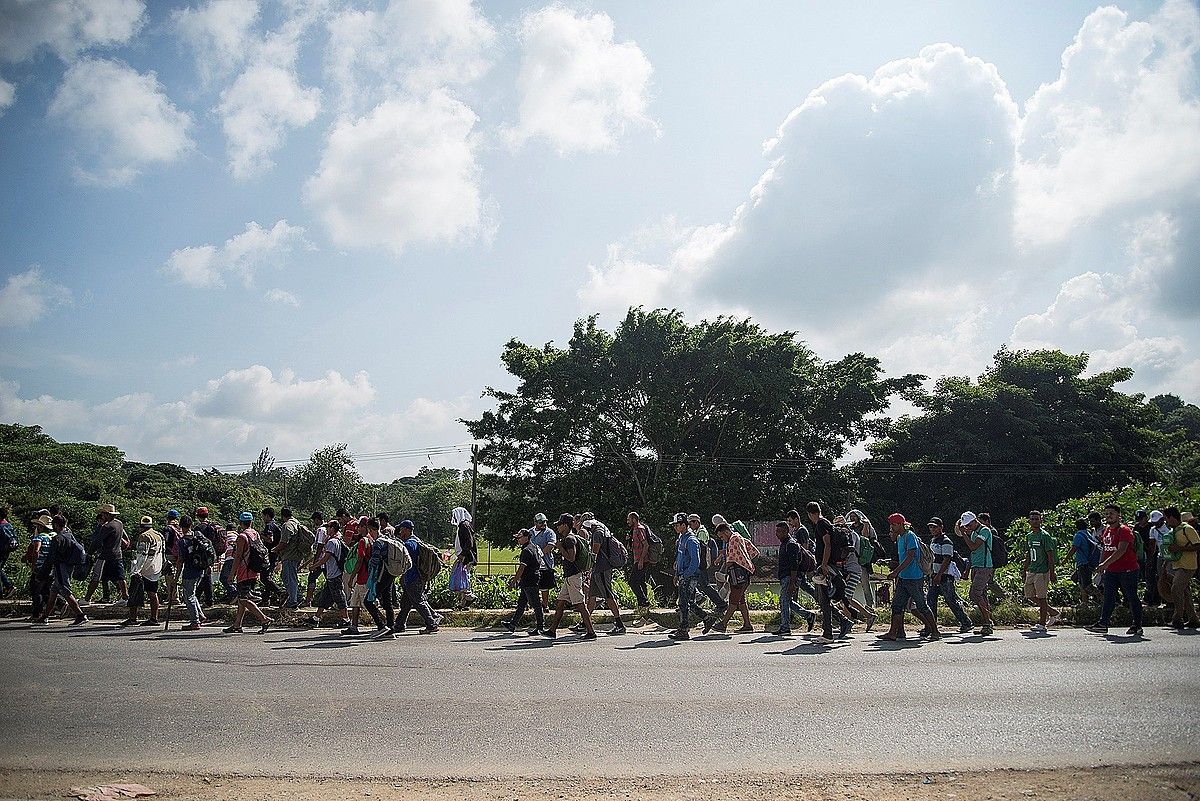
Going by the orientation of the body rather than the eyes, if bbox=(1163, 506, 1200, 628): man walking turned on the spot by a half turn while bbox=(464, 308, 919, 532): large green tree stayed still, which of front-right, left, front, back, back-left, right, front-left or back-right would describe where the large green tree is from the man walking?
back-left

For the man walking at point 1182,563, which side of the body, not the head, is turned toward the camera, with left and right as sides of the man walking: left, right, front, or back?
left

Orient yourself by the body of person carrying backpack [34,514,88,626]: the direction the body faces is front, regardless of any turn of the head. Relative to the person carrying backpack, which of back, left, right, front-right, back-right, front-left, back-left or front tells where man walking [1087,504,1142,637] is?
back-left

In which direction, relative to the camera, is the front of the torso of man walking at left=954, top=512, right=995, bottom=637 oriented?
to the viewer's left

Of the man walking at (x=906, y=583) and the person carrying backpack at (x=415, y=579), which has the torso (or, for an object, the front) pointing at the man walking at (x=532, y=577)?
the man walking at (x=906, y=583)

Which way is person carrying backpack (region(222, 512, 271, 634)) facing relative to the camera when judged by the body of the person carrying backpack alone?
to the viewer's left

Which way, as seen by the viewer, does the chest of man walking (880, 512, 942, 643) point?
to the viewer's left

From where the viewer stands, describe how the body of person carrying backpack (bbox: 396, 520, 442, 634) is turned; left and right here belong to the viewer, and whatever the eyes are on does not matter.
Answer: facing to the left of the viewer

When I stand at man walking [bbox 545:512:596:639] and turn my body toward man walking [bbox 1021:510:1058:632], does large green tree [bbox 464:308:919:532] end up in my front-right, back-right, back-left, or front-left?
front-left

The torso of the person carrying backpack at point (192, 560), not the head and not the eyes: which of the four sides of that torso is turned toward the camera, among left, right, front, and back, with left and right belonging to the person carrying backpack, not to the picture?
left

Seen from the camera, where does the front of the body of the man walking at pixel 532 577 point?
to the viewer's left

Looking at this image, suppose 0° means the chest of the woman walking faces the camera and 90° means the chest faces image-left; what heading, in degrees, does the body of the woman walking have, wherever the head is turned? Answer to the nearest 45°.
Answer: approximately 90°

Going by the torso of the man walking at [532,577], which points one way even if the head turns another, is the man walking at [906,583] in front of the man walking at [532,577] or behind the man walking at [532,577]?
behind

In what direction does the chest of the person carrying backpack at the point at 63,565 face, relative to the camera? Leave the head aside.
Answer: to the viewer's left

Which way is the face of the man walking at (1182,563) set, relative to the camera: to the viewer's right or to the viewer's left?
to the viewer's left

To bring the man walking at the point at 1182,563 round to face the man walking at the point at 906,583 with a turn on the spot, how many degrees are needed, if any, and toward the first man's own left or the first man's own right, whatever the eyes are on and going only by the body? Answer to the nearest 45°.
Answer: approximately 45° to the first man's own left
